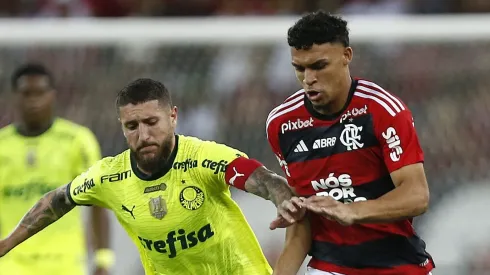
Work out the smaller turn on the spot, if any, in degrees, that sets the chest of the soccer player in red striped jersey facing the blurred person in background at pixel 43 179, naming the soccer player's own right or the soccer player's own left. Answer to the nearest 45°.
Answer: approximately 90° to the soccer player's own right

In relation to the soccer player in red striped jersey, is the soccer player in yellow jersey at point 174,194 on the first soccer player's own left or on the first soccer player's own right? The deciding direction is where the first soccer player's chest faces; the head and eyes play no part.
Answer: on the first soccer player's own right

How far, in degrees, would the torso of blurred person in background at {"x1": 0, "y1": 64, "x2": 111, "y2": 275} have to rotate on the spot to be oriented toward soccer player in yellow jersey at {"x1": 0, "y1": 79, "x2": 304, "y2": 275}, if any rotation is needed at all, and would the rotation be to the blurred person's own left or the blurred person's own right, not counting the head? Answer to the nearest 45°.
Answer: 0° — they already face them

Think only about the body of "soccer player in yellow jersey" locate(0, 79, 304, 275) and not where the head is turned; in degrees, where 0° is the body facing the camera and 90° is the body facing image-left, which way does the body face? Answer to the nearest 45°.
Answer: approximately 0°

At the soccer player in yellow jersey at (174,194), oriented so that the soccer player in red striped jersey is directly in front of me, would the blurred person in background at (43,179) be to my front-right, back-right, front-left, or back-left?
back-left

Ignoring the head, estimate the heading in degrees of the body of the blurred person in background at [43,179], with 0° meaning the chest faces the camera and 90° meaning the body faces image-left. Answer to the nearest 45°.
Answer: approximately 0°

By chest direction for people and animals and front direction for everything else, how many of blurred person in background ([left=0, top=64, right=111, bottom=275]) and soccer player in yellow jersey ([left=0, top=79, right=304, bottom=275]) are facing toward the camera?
2

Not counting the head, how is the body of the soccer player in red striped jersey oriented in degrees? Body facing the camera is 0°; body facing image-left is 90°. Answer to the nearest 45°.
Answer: approximately 45°
